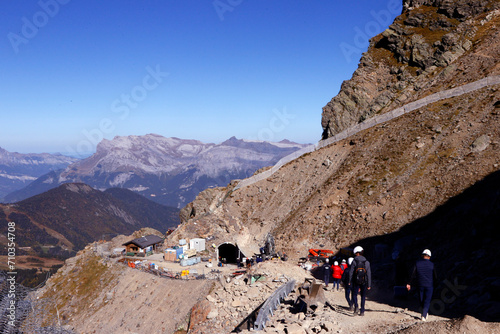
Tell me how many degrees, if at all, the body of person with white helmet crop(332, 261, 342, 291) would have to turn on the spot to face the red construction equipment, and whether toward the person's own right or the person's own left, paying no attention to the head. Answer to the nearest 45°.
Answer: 0° — they already face it

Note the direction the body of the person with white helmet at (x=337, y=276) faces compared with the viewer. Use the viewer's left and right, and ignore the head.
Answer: facing away from the viewer

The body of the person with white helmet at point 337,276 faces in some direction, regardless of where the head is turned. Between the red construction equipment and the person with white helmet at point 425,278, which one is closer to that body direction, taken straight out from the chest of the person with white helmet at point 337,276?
the red construction equipment

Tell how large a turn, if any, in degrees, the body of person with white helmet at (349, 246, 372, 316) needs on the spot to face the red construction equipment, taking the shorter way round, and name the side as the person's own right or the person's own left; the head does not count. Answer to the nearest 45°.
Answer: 0° — they already face it

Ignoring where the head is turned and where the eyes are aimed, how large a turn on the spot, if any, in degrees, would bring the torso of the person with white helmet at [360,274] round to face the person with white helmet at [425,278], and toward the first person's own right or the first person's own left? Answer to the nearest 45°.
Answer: approximately 90° to the first person's own right

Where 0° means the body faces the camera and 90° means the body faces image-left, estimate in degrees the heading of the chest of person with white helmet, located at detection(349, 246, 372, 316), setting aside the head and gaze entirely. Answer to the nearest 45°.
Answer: approximately 180°

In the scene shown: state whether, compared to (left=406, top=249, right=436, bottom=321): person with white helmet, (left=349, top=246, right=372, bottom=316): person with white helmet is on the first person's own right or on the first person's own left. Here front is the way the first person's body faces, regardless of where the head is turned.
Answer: on the first person's own left
